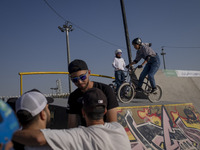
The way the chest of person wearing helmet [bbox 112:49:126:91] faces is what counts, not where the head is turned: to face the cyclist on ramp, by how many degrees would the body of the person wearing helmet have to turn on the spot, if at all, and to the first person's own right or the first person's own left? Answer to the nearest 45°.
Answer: approximately 45° to the first person's own left

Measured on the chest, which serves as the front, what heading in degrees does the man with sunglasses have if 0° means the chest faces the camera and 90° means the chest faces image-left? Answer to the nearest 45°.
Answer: approximately 0°

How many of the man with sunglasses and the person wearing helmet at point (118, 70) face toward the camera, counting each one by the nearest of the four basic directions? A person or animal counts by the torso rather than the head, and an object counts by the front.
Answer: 2

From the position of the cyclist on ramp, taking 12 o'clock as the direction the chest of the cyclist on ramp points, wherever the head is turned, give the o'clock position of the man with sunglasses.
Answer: The man with sunglasses is roughly at 11 o'clock from the cyclist on ramp.

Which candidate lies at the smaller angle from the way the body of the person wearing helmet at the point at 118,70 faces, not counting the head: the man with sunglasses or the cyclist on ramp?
the man with sunglasses

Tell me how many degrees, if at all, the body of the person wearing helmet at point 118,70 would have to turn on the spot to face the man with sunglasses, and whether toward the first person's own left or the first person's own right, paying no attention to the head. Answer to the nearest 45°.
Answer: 0° — they already face them

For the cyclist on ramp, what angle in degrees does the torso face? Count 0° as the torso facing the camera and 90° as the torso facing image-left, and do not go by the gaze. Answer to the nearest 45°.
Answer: approximately 45°

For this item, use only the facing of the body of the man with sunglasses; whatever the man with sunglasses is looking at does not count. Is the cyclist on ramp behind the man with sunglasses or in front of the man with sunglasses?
behind

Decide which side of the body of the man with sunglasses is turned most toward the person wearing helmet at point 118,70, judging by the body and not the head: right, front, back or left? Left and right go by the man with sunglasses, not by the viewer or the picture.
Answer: back
